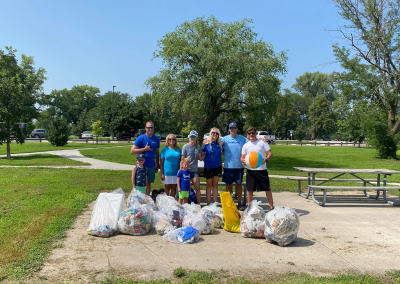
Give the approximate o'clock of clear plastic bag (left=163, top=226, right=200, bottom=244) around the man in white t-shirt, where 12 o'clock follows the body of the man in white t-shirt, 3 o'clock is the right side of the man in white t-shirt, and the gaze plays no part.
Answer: The clear plastic bag is roughly at 1 o'clock from the man in white t-shirt.

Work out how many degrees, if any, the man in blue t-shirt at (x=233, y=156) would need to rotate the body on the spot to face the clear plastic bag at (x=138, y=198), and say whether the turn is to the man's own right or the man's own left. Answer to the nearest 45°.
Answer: approximately 45° to the man's own right

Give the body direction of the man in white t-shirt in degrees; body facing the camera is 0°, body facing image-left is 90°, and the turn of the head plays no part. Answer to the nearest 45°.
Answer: approximately 0°

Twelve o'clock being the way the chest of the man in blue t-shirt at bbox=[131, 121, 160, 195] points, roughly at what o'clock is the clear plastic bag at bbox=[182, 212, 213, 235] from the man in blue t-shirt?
The clear plastic bag is roughly at 11 o'clock from the man in blue t-shirt.

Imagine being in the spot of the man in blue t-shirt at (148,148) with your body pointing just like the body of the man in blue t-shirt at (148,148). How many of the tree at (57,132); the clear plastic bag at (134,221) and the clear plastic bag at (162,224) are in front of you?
2

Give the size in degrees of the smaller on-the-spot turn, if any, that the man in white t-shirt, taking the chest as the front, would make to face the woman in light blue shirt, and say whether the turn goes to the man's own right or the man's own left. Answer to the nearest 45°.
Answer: approximately 90° to the man's own right

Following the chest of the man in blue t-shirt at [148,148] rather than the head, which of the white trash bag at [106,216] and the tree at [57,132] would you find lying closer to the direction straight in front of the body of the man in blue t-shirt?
the white trash bag

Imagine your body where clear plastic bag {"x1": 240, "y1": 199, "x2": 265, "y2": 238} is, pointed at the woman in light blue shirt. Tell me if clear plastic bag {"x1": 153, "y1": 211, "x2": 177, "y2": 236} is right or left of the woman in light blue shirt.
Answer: left

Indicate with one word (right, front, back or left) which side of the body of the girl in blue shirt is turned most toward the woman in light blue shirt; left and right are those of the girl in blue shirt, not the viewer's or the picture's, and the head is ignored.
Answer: right

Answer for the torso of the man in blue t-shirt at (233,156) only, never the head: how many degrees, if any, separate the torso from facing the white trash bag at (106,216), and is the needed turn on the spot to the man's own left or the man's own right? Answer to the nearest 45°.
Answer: approximately 45° to the man's own right
